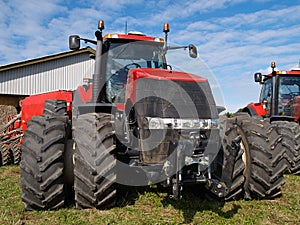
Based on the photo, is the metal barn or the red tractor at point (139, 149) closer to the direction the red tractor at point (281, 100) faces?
the red tractor

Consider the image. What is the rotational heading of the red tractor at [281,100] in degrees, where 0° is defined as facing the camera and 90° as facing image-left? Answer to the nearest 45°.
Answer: approximately 315°

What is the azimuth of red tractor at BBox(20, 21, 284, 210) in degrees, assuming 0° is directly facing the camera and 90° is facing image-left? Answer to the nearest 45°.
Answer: approximately 315°

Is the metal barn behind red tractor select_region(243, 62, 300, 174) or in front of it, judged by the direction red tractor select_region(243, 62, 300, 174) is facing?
behind

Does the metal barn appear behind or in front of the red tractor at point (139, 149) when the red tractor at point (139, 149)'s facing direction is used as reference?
behind

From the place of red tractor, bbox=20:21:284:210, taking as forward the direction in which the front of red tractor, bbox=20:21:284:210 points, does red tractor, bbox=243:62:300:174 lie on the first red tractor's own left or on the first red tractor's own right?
on the first red tractor's own left
